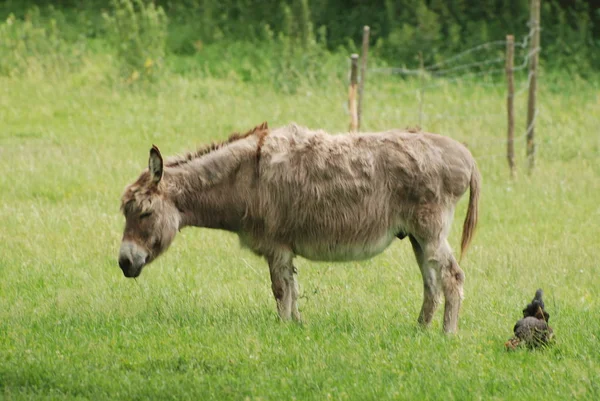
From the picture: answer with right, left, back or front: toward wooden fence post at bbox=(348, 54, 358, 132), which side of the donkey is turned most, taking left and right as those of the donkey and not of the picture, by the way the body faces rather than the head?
right

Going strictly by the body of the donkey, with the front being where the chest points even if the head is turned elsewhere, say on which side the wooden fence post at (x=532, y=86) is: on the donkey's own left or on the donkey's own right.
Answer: on the donkey's own right

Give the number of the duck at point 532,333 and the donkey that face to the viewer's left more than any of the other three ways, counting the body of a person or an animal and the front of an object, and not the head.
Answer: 1

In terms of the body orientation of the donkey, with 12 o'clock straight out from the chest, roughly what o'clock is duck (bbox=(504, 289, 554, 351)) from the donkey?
The duck is roughly at 7 o'clock from the donkey.

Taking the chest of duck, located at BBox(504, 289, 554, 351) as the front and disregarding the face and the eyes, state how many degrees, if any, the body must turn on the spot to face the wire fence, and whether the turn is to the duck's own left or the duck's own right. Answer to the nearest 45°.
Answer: approximately 45° to the duck's own left

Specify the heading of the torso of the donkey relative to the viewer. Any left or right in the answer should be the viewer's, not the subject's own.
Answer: facing to the left of the viewer

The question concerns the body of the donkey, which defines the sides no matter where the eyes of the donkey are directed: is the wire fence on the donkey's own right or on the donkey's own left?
on the donkey's own right

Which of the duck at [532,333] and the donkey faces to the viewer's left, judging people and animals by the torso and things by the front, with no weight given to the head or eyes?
the donkey
